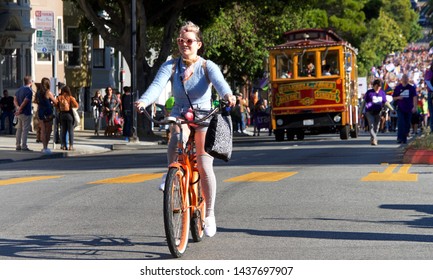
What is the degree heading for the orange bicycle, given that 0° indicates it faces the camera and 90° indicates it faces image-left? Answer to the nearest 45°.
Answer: approximately 0°

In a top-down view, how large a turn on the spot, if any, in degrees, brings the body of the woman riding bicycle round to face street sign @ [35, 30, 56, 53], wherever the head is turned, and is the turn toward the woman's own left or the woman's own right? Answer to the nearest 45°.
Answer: approximately 180°

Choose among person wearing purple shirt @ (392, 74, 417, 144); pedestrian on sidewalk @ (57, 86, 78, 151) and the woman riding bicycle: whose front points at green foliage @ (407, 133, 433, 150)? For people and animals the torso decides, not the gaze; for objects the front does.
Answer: the person wearing purple shirt

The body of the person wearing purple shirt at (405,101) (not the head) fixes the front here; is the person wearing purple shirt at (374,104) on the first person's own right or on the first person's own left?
on the first person's own right

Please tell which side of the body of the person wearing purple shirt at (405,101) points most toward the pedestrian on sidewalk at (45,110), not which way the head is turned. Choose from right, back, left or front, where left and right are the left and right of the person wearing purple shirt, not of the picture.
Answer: right

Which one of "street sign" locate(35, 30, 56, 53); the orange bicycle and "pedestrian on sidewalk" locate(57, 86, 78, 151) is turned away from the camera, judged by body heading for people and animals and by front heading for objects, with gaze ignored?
the pedestrian on sidewalk
